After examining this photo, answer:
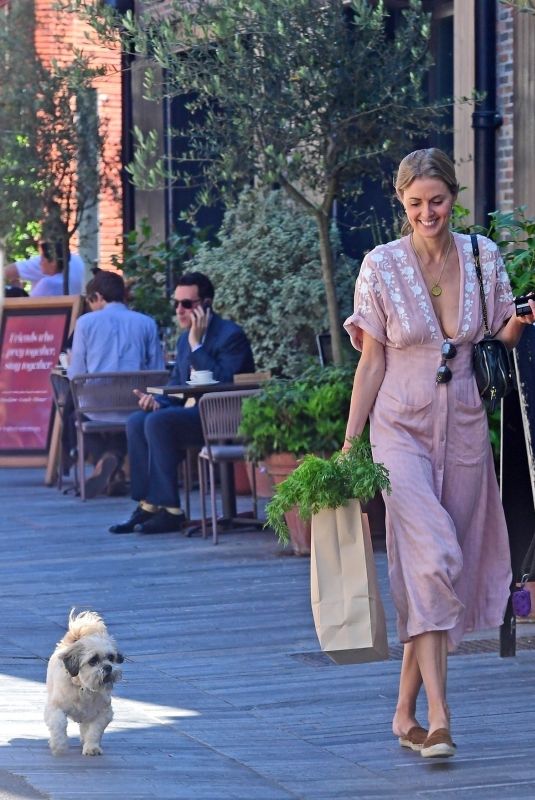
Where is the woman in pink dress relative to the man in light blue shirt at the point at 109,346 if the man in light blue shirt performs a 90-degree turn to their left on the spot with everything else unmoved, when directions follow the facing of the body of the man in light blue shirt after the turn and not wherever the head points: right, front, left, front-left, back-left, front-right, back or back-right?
left

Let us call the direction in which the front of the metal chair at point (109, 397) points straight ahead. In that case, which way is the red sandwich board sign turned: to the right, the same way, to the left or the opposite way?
the opposite way

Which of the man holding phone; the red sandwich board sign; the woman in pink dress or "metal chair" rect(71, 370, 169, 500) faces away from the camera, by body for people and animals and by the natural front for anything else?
the metal chair

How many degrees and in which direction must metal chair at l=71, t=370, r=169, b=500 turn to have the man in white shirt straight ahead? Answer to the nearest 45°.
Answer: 0° — it already faces them

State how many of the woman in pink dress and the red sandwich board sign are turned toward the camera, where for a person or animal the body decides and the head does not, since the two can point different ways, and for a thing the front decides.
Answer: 2

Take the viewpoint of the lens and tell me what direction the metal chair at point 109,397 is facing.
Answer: facing away from the viewer

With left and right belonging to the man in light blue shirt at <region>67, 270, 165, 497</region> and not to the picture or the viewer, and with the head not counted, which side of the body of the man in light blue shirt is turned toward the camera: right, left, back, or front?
back

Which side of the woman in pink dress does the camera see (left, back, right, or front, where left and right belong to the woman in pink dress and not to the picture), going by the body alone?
front

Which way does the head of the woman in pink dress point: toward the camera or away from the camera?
toward the camera

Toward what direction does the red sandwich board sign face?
toward the camera

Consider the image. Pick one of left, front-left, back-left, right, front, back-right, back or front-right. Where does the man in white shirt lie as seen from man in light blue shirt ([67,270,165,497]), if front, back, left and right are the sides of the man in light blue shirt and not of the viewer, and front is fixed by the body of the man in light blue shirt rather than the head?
front

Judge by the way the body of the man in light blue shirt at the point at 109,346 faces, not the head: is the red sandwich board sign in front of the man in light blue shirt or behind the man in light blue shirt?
in front

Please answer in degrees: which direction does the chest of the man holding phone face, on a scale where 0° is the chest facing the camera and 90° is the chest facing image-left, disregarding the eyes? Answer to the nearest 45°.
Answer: approximately 45°

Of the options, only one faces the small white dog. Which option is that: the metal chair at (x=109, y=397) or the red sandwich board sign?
the red sandwich board sign
